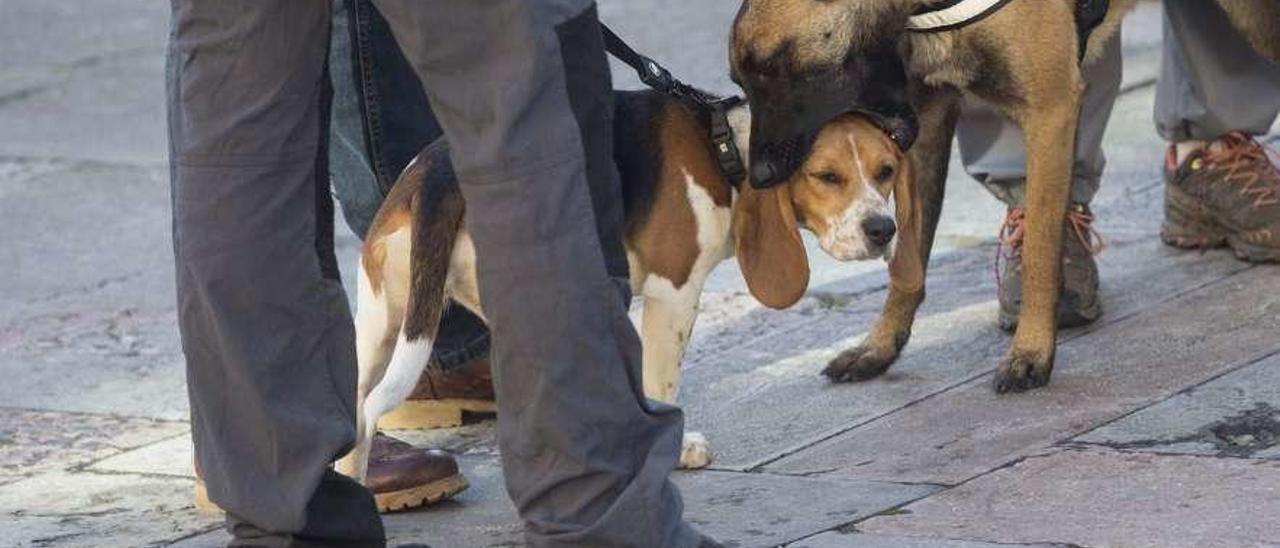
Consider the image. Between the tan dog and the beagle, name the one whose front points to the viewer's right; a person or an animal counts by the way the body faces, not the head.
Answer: the beagle

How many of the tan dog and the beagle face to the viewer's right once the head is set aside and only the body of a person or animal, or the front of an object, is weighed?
1

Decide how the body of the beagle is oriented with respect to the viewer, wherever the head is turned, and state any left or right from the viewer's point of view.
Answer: facing to the right of the viewer

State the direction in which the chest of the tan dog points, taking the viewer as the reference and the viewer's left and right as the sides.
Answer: facing the viewer and to the left of the viewer

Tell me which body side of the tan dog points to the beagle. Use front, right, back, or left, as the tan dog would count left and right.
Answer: front

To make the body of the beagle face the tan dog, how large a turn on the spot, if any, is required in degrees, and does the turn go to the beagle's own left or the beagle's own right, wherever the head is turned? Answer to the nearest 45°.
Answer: approximately 45° to the beagle's own left
